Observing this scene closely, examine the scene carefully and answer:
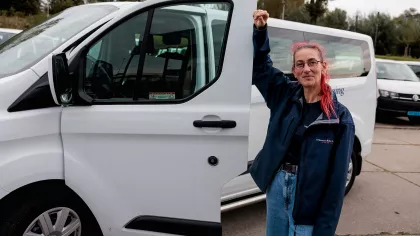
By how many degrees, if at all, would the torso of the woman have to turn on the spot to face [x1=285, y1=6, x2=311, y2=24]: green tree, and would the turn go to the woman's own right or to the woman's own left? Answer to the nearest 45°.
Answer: approximately 180°

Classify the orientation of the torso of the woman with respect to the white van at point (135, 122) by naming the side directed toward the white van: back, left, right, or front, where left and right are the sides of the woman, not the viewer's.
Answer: right

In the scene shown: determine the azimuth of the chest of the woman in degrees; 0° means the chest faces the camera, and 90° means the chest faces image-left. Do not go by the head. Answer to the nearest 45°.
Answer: approximately 0°

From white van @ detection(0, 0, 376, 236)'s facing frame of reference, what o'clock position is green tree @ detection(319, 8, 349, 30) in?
The green tree is roughly at 5 o'clock from the white van.

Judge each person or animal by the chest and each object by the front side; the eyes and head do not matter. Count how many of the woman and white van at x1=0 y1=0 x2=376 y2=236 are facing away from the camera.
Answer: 0

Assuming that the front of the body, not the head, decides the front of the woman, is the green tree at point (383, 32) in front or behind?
behind

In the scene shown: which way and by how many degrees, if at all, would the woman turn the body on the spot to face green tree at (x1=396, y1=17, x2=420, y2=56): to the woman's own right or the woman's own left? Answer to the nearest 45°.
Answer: approximately 180°

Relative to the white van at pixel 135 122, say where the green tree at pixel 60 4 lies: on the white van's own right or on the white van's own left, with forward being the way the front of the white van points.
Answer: on the white van's own right

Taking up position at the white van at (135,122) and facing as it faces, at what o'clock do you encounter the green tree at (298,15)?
The green tree is roughly at 5 o'clock from the white van.

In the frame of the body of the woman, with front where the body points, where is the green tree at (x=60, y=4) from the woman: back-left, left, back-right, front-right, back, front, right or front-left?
back-right
